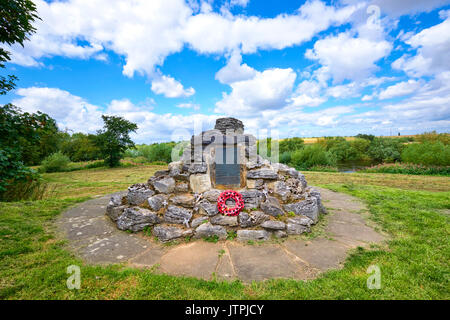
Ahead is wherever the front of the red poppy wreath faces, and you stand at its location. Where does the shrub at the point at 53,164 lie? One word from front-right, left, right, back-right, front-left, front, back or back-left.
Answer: back-right

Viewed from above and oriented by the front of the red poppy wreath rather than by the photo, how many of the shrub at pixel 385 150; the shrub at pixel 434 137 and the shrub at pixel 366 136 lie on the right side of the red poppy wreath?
0

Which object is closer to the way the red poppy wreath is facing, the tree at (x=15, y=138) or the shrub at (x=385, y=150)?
the tree

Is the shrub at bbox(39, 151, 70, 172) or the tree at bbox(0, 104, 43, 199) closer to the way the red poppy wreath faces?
the tree

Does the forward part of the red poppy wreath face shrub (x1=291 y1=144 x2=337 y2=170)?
no

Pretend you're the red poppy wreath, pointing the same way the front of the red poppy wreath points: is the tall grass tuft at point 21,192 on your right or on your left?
on your right

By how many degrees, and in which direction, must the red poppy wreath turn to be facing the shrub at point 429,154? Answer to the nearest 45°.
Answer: approximately 135° to its left

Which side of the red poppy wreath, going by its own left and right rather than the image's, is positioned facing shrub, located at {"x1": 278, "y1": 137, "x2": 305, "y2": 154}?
back

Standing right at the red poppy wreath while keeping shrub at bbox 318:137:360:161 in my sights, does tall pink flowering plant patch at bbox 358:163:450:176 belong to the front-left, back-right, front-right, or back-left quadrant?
front-right

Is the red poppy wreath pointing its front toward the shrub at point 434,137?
no

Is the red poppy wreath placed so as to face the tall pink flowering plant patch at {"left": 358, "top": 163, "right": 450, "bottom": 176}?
no

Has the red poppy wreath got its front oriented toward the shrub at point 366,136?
no

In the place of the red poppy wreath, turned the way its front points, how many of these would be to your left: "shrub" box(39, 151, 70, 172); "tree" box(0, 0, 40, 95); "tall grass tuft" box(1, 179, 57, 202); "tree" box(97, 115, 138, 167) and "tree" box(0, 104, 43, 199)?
0

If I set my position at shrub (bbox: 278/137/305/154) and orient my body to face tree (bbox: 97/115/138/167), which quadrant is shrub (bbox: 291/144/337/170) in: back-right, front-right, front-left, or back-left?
front-left

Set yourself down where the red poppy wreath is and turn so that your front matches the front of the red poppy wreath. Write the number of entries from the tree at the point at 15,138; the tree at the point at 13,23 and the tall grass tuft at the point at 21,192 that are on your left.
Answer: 0

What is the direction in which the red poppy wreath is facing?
toward the camera

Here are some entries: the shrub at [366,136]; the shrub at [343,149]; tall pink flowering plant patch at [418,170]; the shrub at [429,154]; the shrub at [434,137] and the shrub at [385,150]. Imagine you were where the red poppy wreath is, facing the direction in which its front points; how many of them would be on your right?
0

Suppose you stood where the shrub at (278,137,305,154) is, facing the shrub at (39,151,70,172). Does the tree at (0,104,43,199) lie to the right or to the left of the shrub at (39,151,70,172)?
left

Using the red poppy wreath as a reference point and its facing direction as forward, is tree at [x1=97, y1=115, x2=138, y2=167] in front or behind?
behind
